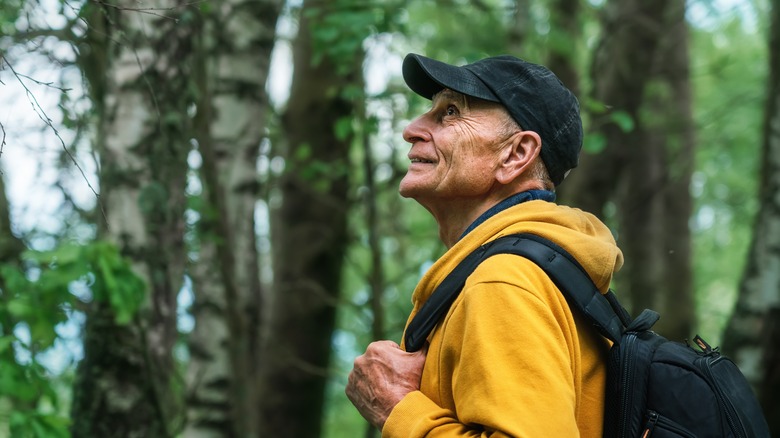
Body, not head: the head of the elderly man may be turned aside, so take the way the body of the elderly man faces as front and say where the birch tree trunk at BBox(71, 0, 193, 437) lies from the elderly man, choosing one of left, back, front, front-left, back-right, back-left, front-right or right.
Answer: front-right

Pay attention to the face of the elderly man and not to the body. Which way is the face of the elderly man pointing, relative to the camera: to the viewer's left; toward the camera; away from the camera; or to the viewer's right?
to the viewer's left

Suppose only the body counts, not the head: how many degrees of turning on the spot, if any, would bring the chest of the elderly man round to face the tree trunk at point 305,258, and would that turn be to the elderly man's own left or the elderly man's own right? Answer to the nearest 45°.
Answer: approximately 90° to the elderly man's own right

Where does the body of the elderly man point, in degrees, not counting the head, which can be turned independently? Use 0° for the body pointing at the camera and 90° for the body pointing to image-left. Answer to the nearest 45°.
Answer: approximately 90°

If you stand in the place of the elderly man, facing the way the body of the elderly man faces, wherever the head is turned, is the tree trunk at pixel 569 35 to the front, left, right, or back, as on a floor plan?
right

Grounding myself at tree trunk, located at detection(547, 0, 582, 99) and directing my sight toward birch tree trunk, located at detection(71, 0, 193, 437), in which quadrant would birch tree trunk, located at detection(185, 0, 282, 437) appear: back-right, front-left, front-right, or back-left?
front-right

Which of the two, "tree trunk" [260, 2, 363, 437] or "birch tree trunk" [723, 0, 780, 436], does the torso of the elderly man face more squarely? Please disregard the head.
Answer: the tree trunk
